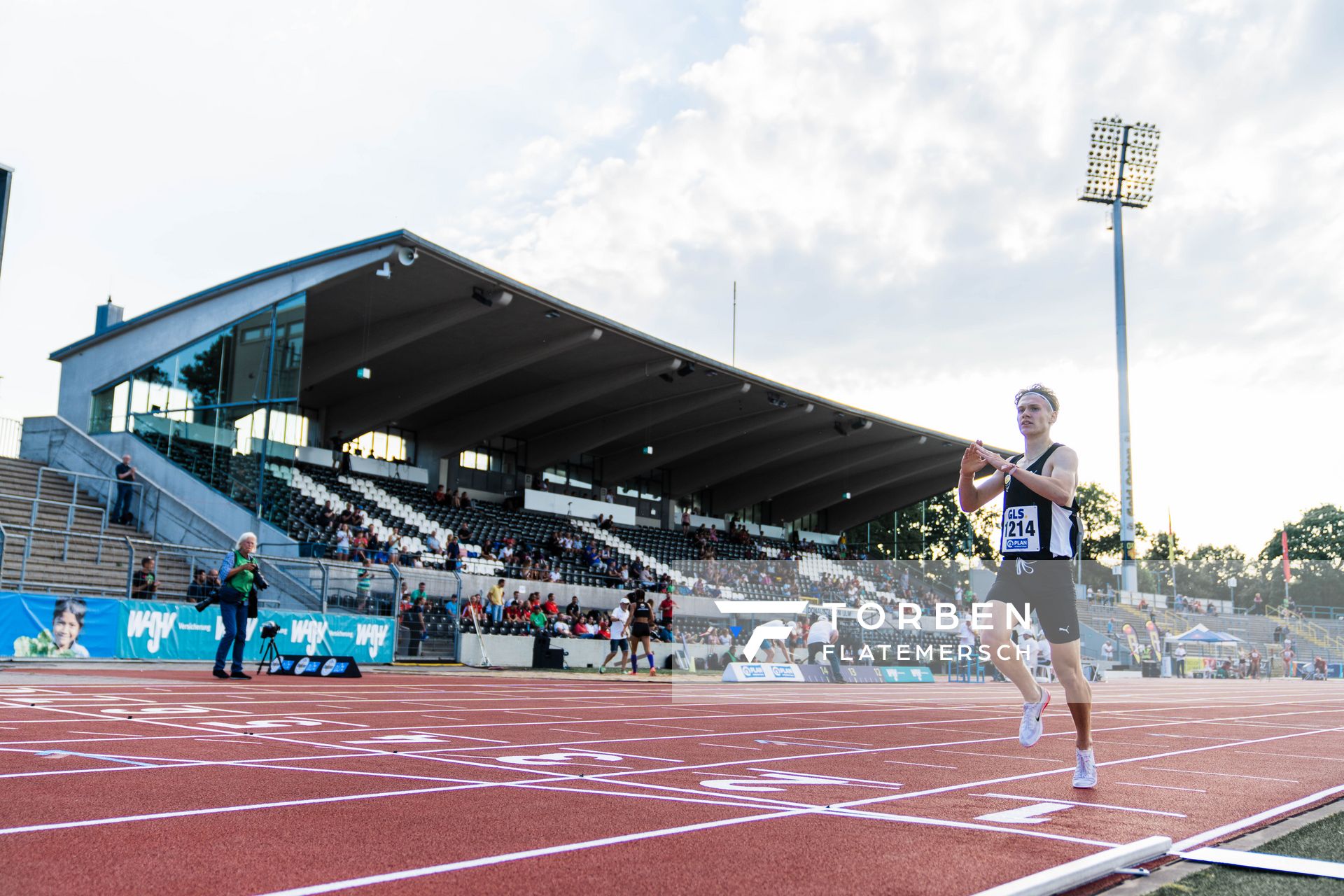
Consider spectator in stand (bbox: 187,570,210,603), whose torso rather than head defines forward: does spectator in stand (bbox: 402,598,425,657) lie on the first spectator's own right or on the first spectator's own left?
on the first spectator's own left

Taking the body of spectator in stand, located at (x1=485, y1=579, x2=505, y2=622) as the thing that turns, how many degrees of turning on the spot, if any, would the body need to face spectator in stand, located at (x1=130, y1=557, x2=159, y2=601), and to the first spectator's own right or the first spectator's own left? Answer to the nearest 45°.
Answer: approximately 90° to the first spectator's own right

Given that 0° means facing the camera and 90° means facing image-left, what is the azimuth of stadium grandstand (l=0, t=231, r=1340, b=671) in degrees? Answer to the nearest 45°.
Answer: approximately 315°

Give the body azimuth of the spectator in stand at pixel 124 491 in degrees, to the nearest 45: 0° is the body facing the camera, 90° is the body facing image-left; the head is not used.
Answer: approximately 315°

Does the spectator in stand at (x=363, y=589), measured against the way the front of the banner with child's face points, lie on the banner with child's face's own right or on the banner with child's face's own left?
on the banner with child's face's own left

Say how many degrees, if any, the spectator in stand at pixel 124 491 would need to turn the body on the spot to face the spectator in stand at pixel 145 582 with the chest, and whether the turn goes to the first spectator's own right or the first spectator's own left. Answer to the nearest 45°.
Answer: approximately 45° to the first spectator's own right

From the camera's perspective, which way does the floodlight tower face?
toward the camera
